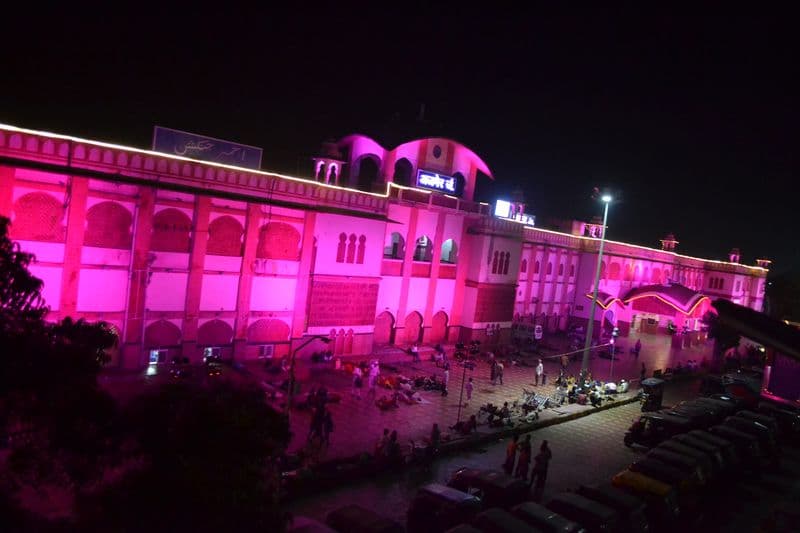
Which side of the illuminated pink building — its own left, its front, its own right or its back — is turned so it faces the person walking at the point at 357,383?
front

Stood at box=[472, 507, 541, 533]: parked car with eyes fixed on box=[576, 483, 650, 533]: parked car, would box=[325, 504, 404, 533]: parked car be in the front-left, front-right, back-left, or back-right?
back-left

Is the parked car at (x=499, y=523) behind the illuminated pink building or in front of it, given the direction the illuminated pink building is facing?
in front

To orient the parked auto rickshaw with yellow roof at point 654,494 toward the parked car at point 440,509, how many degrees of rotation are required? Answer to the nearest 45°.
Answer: approximately 90° to its left

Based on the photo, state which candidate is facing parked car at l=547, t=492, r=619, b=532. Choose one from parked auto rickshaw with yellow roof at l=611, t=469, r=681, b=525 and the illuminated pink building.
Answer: the illuminated pink building

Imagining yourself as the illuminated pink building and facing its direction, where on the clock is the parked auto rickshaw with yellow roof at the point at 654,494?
The parked auto rickshaw with yellow roof is roughly at 12 o'clock from the illuminated pink building.

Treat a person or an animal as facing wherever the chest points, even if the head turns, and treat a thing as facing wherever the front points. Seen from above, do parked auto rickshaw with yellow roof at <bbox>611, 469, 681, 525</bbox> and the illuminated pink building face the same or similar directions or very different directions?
very different directions

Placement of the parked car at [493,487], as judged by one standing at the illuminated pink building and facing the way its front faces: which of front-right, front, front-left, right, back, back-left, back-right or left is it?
front

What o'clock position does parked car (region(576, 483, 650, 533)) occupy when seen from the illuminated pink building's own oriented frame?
The parked car is roughly at 12 o'clock from the illuminated pink building.

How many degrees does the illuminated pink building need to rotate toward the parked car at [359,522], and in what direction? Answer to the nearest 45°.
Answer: approximately 45° to its right

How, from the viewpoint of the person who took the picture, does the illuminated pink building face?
facing the viewer and to the right of the viewer

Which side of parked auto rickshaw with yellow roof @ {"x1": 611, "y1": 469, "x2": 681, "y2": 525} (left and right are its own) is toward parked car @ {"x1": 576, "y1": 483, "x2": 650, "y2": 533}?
left

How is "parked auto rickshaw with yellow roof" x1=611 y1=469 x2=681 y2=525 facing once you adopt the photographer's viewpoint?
facing away from the viewer and to the left of the viewer

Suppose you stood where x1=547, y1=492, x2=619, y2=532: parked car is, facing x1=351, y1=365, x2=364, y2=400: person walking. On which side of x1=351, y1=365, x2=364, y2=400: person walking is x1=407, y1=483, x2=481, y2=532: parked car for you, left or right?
left

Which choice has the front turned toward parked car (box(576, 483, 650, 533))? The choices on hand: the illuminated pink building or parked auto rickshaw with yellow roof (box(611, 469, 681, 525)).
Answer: the illuminated pink building

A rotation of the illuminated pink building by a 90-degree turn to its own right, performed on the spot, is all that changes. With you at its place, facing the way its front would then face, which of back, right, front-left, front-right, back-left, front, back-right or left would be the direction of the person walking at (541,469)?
left

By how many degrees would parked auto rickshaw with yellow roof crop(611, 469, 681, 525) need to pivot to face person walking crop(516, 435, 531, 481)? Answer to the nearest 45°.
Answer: approximately 45° to its left

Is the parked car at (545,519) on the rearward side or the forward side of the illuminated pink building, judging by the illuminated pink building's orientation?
on the forward side
